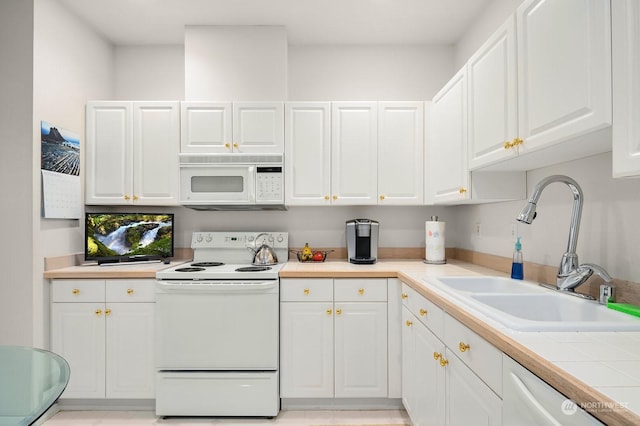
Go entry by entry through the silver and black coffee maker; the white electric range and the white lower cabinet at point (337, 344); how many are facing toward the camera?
3

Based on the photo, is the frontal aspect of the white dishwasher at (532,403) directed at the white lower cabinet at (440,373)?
no

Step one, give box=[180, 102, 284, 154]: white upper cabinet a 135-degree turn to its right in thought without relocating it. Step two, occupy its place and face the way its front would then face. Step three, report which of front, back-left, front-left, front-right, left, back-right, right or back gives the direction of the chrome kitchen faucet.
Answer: back

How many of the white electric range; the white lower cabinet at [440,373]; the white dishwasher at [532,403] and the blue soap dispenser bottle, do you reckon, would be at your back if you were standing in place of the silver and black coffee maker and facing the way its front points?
0

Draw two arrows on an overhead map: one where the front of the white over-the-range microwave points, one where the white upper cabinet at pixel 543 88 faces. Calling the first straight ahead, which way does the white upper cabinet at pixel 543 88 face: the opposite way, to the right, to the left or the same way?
to the right

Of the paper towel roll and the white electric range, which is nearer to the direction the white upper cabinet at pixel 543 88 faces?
the white electric range

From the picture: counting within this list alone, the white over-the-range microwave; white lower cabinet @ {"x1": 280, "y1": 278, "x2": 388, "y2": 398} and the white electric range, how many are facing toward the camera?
3

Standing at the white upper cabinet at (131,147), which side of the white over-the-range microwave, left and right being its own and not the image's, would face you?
right

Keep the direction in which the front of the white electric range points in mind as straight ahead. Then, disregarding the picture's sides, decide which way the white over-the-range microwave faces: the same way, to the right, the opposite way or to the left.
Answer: the same way

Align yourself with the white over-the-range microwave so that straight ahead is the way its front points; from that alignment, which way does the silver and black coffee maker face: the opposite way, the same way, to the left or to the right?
the same way

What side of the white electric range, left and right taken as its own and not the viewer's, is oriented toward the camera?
front

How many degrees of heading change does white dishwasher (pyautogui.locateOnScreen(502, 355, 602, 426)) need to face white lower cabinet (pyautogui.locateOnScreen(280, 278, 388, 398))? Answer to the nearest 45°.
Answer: approximately 90° to its right

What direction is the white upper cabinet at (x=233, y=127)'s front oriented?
toward the camera

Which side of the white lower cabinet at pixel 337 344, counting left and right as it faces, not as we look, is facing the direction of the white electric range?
right

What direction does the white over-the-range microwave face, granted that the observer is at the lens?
facing the viewer

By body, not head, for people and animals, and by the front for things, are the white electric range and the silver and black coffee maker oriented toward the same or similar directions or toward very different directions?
same or similar directions

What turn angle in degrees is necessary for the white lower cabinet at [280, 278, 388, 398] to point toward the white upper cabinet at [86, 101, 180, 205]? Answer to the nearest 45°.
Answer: approximately 90° to its right

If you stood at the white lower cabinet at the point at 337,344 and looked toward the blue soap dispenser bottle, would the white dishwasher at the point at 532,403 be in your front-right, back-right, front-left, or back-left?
front-right

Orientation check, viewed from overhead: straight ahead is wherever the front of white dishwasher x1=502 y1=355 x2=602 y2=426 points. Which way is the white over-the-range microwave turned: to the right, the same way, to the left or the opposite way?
to the left

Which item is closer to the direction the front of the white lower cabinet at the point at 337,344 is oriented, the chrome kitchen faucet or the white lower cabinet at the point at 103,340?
the chrome kitchen faucet
